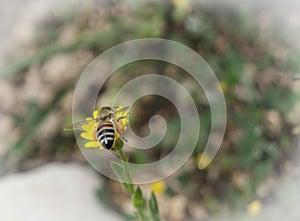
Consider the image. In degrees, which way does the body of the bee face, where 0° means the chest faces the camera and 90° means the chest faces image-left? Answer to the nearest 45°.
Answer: approximately 180°

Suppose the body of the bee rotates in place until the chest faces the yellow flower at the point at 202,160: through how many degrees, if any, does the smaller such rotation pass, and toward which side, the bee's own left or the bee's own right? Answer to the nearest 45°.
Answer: approximately 45° to the bee's own right
